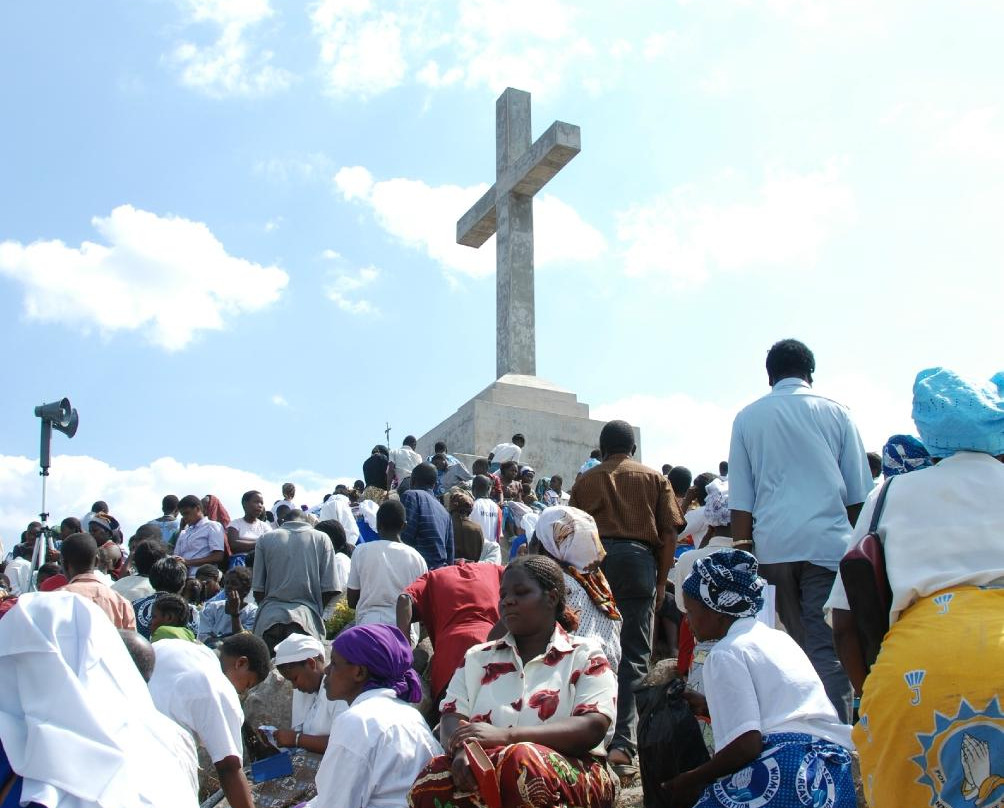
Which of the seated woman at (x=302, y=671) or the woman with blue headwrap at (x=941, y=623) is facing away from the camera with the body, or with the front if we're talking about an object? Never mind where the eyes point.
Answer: the woman with blue headwrap

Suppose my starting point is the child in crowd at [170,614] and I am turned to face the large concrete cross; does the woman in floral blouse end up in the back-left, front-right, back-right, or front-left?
back-right

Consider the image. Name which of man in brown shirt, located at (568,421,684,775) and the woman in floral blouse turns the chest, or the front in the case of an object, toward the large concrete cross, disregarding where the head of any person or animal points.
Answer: the man in brown shirt

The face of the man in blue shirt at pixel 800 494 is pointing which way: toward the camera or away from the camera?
away from the camera

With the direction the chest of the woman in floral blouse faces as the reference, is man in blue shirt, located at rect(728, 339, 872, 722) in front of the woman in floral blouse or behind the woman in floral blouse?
behind

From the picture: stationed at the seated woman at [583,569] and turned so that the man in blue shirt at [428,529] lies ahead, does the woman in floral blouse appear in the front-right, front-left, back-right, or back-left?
back-left

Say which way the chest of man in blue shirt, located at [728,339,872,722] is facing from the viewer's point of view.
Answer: away from the camera

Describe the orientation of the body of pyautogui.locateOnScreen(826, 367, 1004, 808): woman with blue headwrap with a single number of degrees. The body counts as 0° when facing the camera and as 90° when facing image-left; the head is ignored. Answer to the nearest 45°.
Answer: approximately 180°

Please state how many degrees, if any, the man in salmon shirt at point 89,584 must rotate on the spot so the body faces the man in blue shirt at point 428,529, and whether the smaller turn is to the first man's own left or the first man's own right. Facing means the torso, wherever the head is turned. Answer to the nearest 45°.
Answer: approximately 90° to the first man's own right

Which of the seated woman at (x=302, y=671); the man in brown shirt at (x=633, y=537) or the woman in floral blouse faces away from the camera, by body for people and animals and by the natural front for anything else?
the man in brown shirt

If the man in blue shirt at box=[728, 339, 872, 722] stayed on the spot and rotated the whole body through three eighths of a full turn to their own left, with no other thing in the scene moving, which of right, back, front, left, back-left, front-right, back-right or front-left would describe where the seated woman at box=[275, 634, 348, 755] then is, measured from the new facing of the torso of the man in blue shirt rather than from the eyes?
front-right
